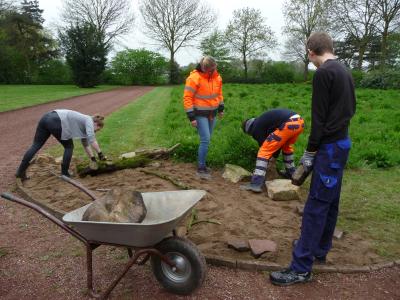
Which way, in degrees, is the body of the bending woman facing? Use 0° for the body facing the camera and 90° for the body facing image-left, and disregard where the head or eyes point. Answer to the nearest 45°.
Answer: approximately 270°

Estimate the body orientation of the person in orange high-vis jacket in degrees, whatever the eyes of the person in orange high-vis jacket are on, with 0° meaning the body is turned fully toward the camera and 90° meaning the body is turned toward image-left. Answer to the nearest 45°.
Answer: approximately 315°

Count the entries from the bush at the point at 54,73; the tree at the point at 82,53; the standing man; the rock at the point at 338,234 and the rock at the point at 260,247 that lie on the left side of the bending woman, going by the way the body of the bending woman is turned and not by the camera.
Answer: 2

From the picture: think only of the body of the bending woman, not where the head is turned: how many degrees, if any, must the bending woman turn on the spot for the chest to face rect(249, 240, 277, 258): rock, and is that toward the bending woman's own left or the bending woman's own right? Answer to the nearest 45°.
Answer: approximately 45° to the bending woman's own right

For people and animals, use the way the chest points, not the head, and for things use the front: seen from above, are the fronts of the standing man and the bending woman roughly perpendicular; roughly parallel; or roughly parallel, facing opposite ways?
roughly parallel, facing opposite ways

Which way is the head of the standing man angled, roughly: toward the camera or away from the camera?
away from the camera

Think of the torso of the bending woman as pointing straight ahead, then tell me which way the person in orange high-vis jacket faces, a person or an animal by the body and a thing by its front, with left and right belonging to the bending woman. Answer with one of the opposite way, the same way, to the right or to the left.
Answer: to the right

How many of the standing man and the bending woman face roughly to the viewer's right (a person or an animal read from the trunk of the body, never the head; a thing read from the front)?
1

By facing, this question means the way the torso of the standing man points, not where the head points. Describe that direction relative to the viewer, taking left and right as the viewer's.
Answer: facing away from the viewer and to the left of the viewer

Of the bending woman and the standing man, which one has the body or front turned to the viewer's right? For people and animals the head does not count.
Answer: the bending woman
